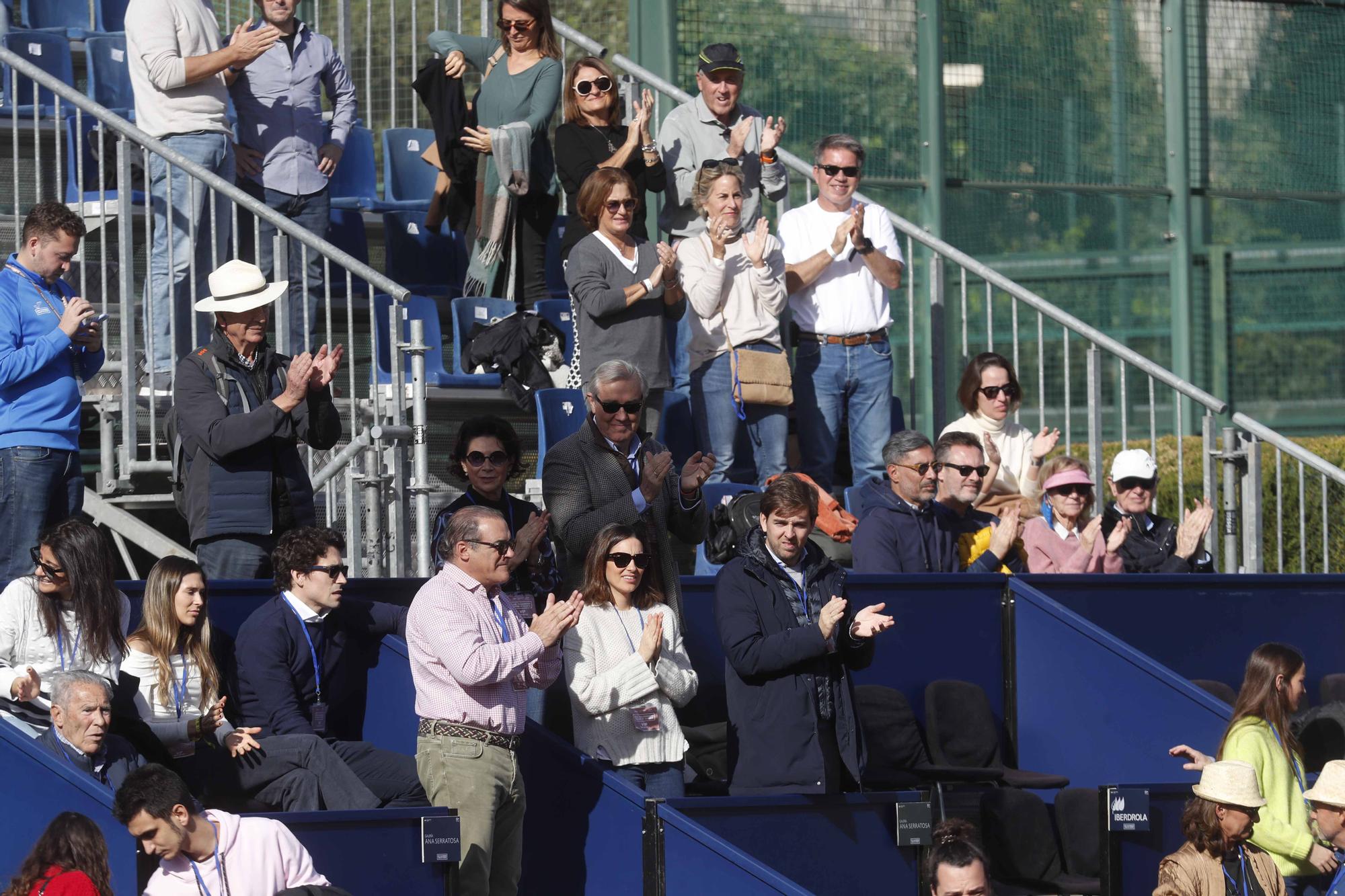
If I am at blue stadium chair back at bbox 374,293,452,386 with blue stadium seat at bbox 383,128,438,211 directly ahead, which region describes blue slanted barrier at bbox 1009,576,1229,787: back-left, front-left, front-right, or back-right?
back-right

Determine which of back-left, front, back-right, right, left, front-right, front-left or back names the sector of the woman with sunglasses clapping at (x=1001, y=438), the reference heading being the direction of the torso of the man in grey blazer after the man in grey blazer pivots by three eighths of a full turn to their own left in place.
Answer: front-right

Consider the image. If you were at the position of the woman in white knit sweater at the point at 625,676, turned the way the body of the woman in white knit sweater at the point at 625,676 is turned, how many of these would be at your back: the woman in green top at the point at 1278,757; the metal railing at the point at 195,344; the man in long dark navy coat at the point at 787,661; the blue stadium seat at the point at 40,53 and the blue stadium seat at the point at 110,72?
3

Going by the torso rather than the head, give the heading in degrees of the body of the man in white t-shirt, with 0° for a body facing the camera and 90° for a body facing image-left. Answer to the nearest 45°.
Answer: approximately 0°

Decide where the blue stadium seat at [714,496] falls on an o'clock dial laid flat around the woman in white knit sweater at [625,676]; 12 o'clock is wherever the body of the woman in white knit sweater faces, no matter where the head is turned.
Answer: The blue stadium seat is roughly at 8 o'clock from the woman in white knit sweater.
